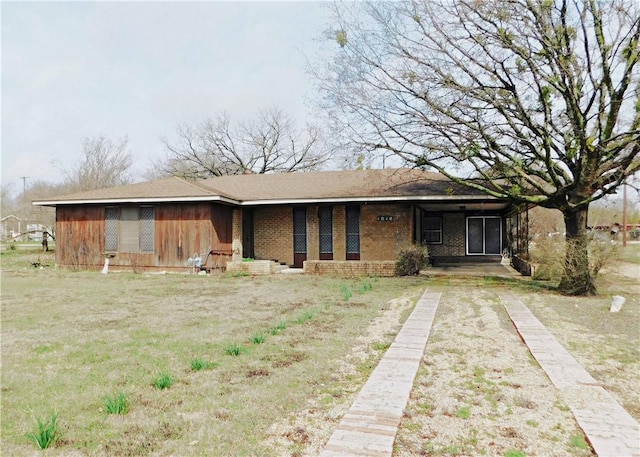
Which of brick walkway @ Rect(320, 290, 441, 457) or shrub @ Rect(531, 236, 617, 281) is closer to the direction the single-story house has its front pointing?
the brick walkway

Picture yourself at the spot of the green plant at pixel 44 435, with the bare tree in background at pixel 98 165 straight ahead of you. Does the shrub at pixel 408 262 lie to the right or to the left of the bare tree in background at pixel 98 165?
right

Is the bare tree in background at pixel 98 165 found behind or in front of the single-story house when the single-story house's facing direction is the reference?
behind

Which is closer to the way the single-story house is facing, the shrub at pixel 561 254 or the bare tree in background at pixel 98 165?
the shrub

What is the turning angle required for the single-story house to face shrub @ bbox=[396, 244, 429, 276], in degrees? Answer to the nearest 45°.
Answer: approximately 45° to its left

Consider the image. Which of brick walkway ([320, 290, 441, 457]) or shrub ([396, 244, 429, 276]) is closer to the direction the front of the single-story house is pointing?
the brick walkway

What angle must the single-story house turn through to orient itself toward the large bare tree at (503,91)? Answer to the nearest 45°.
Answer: approximately 45° to its left

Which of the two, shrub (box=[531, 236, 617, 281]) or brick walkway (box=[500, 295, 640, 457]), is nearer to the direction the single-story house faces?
the brick walkway

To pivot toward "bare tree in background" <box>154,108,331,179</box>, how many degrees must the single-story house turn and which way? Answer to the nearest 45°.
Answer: approximately 180°

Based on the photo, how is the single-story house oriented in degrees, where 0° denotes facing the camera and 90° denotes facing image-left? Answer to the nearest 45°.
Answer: approximately 0°

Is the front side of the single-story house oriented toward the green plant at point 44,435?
yes
